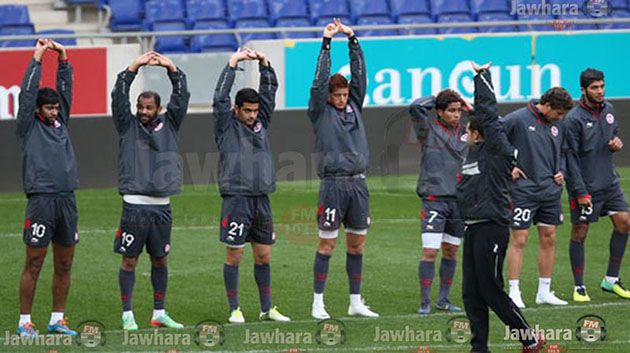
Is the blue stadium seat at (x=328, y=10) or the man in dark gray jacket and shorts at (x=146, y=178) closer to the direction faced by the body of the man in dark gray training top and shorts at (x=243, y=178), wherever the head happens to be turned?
the man in dark gray jacket and shorts

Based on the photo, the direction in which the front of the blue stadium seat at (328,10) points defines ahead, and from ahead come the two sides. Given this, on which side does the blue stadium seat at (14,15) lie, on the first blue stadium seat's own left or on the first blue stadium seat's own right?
on the first blue stadium seat's own right

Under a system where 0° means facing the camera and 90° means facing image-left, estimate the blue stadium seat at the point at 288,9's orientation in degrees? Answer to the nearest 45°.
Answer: approximately 0°

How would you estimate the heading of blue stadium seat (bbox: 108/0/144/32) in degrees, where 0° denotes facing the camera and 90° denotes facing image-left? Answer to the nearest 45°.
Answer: approximately 0°

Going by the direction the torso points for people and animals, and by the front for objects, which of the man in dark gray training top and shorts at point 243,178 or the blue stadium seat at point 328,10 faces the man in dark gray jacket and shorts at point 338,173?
the blue stadium seat
